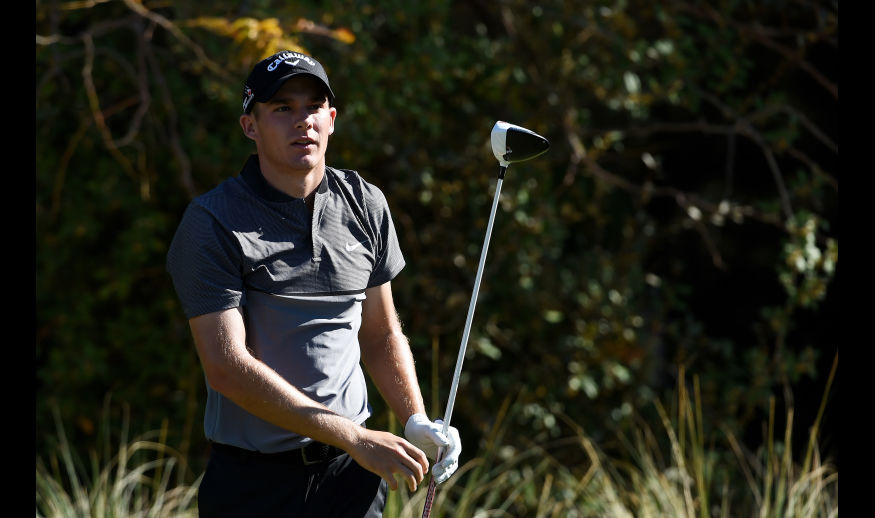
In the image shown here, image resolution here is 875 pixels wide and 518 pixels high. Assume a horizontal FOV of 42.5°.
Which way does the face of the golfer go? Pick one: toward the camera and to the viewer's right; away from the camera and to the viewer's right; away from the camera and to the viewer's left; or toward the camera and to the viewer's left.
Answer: toward the camera and to the viewer's right

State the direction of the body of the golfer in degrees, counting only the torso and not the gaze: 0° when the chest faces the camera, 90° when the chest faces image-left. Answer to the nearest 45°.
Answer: approximately 315°
